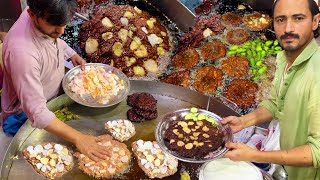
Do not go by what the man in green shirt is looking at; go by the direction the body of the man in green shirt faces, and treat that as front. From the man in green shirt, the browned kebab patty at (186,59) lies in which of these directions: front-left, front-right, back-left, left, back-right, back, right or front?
right

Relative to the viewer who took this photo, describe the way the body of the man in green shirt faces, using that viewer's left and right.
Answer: facing the viewer and to the left of the viewer

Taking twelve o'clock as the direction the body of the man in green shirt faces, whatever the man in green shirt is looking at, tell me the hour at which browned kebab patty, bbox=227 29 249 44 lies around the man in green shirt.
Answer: The browned kebab patty is roughly at 4 o'clock from the man in green shirt.

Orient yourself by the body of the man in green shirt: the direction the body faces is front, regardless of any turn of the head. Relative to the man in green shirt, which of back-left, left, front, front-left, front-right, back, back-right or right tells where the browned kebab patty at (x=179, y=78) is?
right

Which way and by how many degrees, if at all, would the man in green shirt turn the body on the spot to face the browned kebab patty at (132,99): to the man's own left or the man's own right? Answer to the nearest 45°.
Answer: approximately 45° to the man's own right

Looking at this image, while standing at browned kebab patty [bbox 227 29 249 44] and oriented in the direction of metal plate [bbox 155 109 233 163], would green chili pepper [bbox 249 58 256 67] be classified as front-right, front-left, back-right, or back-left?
front-left

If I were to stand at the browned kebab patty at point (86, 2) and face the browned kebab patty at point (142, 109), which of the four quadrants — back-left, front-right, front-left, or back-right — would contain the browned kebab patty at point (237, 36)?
front-left

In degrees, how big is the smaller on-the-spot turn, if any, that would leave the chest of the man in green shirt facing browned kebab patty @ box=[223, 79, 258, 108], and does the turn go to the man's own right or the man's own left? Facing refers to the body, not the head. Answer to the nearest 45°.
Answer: approximately 135° to the man's own right

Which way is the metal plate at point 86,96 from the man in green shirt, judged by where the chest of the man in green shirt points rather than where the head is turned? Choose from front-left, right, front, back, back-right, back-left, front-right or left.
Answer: front-right

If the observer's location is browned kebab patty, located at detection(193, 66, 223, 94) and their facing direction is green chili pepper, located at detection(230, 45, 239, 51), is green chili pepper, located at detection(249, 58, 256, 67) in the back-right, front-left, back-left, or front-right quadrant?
front-right
